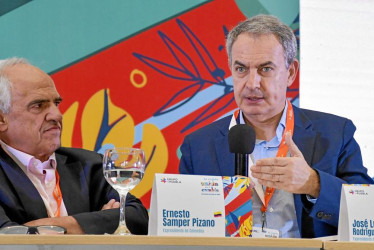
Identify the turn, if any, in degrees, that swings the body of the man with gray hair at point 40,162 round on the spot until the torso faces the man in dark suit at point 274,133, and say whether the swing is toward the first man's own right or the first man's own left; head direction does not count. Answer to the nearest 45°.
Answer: approximately 45° to the first man's own left

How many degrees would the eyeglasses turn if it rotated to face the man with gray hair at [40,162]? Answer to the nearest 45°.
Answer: approximately 180°

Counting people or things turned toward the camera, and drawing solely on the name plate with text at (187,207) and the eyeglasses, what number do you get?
2

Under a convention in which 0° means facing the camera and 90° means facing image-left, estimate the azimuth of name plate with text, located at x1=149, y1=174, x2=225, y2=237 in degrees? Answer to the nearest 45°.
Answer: approximately 0°

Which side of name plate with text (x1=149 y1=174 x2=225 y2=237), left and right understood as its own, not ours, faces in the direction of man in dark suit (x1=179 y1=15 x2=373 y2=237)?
back

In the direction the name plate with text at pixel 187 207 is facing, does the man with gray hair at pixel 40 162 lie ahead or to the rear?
to the rear
